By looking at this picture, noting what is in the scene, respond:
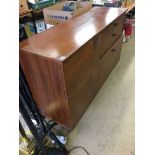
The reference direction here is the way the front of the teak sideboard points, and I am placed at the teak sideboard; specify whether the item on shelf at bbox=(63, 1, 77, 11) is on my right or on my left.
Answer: on my left

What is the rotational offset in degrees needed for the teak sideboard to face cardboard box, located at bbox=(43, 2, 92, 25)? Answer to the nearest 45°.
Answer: approximately 135° to its left

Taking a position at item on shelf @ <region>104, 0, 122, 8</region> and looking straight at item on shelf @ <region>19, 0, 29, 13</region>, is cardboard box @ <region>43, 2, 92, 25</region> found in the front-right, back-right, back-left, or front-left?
front-left

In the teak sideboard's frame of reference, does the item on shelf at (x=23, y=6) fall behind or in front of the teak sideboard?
behind

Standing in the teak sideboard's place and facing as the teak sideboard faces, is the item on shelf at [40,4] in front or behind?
behind

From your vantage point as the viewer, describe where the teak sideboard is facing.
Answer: facing the viewer and to the right of the viewer

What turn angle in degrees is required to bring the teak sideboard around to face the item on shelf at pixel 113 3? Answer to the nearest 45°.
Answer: approximately 90° to its left
